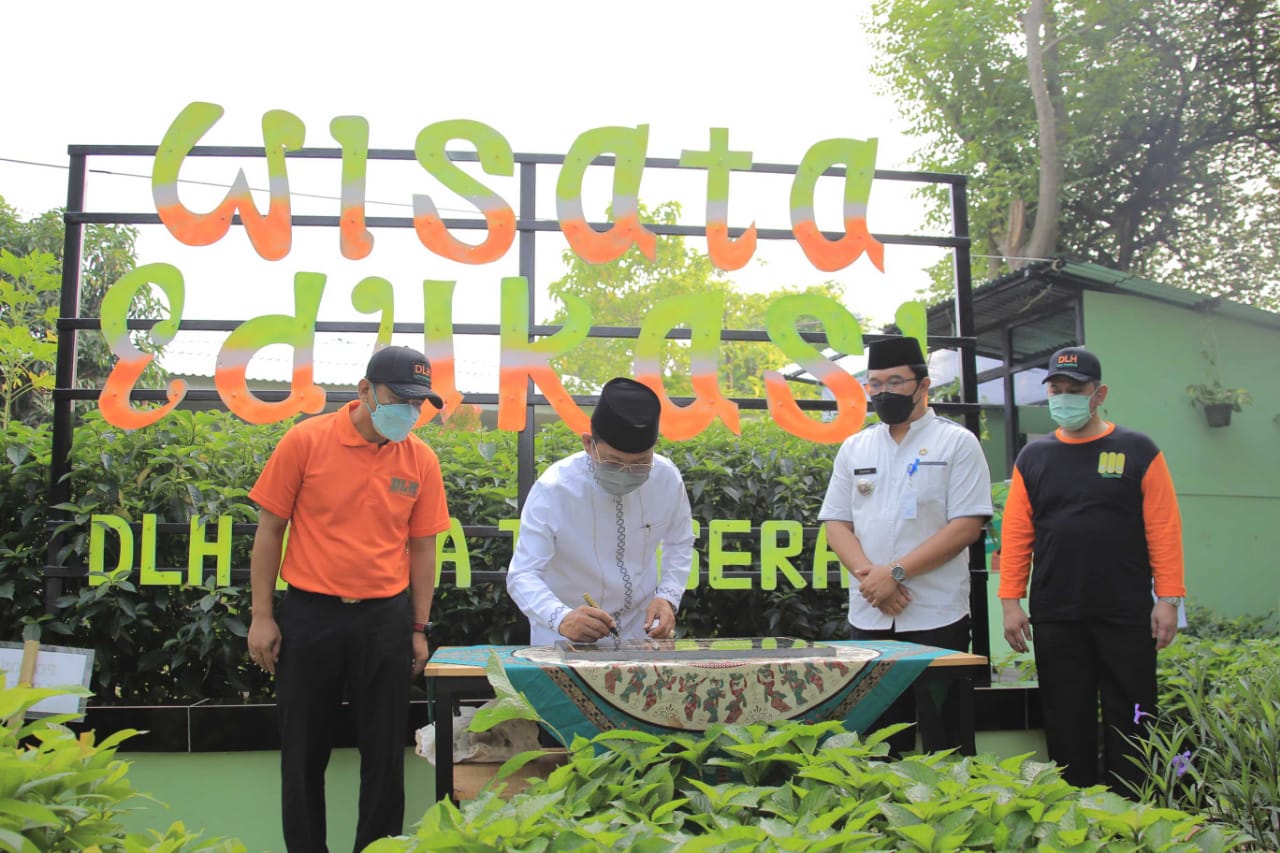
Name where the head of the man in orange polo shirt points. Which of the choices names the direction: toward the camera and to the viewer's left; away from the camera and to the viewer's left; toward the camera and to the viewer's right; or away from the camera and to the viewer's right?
toward the camera and to the viewer's right

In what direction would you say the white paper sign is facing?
toward the camera

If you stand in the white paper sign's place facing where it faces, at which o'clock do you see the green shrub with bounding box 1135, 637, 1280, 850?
The green shrub is roughly at 10 o'clock from the white paper sign.

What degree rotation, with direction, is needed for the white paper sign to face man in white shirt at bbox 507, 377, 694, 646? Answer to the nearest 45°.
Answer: approximately 90° to its left

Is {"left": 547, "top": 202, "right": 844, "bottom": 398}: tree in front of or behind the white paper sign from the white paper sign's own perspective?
behind

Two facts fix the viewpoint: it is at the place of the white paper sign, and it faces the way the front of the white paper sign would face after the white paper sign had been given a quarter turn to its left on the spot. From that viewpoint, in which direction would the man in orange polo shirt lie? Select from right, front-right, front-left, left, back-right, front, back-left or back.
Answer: front

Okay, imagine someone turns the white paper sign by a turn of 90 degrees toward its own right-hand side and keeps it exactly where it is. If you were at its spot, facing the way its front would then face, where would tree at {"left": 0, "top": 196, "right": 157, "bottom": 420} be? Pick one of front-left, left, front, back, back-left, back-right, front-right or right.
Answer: right

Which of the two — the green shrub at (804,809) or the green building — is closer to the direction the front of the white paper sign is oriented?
the green shrub

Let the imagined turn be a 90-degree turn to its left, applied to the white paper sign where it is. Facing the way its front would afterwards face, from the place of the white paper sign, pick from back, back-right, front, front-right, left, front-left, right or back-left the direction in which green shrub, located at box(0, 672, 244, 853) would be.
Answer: right

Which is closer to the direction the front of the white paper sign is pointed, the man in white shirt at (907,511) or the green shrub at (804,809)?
the green shrub

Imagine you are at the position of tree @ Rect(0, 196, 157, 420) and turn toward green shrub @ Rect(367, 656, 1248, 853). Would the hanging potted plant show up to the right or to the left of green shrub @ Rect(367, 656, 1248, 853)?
left

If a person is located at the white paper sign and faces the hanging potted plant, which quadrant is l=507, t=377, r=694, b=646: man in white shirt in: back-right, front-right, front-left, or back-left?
front-right

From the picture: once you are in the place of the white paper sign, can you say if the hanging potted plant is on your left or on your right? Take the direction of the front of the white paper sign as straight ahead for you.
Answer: on your left

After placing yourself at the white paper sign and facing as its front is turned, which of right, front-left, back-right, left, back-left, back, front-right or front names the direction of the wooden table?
front-left
